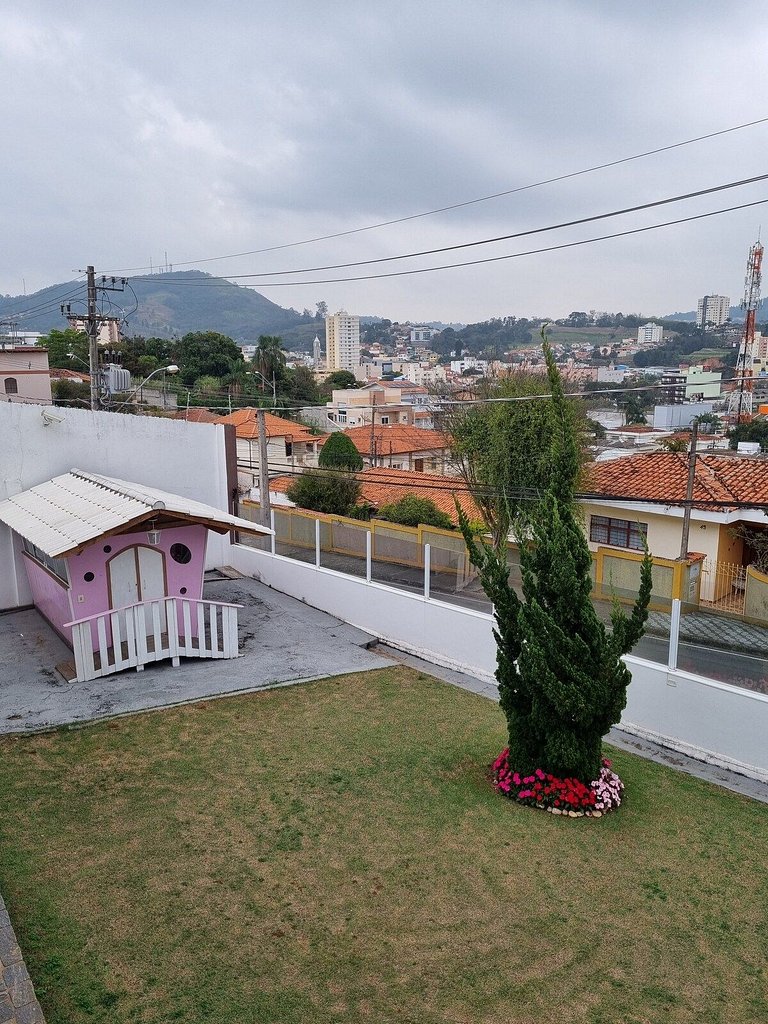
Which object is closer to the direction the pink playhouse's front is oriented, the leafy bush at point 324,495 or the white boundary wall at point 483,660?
the white boundary wall

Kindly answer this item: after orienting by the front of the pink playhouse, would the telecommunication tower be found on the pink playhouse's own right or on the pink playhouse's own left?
on the pink playhouse's own left

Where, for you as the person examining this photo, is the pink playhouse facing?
facing the viewer and to the right of the viewer

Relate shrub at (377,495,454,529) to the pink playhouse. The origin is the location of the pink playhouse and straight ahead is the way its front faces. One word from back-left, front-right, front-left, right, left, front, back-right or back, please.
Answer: left

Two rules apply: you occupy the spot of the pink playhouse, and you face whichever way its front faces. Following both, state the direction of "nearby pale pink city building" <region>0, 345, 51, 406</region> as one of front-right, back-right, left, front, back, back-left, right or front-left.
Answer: back-left

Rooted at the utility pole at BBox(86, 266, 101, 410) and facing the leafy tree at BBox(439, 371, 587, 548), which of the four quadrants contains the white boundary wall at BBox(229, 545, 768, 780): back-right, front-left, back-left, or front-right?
front-right

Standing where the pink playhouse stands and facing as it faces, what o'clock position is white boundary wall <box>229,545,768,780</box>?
The white boundary wall is roughly at 11 o'clock from the pink playhouse.

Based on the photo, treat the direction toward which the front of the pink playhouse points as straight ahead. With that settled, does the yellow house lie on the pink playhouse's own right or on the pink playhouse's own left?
on the pink playhouse's own left

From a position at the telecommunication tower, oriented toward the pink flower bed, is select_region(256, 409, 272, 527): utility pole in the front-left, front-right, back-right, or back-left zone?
front-right

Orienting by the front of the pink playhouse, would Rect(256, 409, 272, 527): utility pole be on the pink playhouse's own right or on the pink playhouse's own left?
on the pink playhouse's own left

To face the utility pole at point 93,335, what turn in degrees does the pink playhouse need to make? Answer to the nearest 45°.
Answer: approximately 135° to its left

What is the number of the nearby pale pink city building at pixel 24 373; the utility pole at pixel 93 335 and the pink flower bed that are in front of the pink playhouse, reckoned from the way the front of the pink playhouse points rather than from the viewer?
1

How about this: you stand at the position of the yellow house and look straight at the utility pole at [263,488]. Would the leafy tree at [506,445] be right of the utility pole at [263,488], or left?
right
